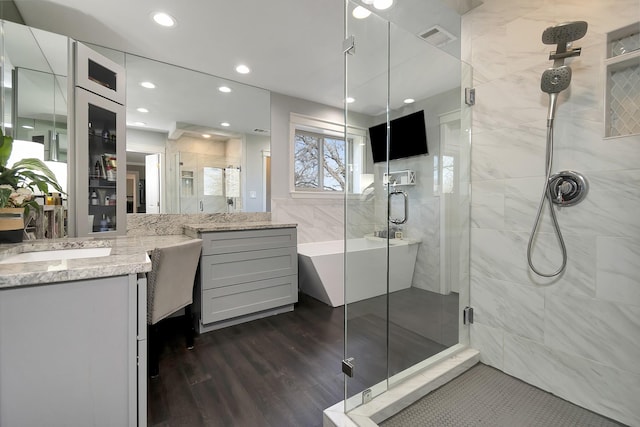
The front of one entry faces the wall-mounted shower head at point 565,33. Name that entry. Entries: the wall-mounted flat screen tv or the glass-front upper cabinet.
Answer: the glass-front upper cabinet

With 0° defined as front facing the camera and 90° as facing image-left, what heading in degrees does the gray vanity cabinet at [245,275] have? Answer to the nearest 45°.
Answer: approximately 315°

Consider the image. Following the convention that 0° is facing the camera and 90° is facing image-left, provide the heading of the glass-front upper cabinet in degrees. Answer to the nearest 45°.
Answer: approximately 315°

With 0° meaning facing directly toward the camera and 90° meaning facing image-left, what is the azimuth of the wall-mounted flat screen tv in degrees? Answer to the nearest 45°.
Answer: approximately 45°

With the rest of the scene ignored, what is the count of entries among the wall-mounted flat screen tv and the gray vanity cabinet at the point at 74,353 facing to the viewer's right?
1

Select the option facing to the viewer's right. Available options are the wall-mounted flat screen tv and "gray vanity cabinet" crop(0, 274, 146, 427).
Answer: the gray vanity cabinet

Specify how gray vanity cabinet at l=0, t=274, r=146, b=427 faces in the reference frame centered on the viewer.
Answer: facing to the right of the viewer

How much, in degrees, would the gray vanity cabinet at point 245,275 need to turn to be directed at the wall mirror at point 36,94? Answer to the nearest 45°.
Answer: approximately 135° to its right
